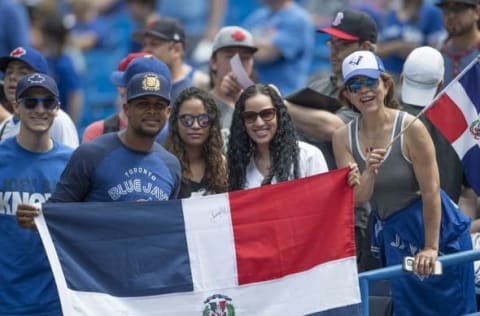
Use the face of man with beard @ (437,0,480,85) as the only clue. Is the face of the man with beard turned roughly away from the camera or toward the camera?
toward the camera

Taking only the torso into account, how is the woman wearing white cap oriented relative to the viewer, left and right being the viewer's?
facing the viewer and to the left of the viewer

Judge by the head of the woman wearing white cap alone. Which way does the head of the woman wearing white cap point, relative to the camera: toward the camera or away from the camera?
toward the camera

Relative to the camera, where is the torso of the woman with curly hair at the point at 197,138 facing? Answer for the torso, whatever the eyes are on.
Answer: toward the camera

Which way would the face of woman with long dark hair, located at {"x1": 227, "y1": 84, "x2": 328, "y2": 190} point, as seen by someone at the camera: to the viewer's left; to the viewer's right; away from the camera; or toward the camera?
toward the camera

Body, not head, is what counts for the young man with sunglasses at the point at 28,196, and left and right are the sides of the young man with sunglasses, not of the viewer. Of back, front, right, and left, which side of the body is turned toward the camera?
front

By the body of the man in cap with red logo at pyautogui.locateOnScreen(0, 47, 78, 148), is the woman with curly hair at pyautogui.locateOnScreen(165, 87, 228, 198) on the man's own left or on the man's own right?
on the man's own left

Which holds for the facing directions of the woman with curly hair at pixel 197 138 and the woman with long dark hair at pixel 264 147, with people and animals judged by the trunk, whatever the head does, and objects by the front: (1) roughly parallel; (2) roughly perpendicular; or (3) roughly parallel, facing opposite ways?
roughly parallel

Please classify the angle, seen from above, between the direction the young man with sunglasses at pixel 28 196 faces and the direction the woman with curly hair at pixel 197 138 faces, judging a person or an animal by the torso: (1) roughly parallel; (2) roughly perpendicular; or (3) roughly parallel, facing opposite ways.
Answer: roughly parallel

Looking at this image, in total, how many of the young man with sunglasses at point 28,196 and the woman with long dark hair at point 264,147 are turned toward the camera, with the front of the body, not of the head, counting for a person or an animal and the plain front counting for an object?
2
